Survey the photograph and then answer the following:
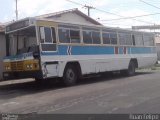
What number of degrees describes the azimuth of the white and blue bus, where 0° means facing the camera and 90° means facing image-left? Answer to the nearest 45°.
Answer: approximately 45°
